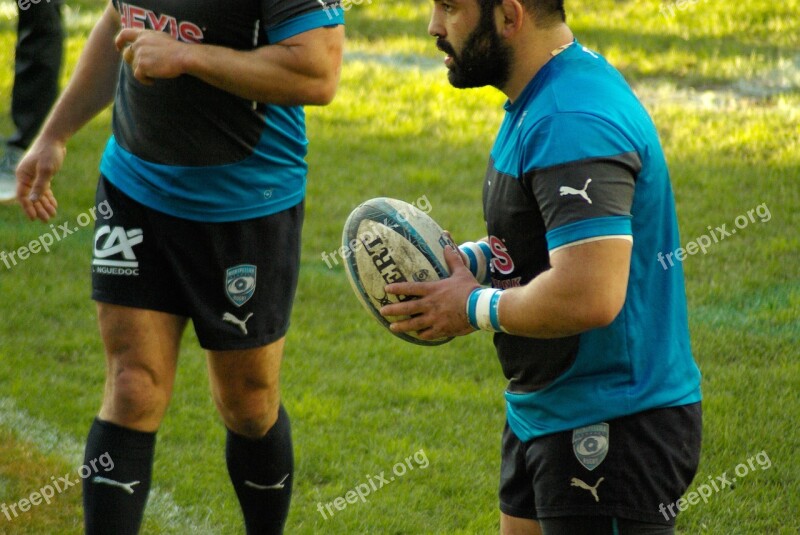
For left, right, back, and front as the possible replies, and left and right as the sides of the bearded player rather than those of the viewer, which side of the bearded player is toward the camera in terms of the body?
left

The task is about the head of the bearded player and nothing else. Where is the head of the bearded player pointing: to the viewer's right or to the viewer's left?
to the viewer's left

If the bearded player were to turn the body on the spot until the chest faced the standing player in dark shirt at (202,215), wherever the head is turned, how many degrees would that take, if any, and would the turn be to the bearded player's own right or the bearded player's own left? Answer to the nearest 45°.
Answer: approximately 45° to the bearded player's own right
